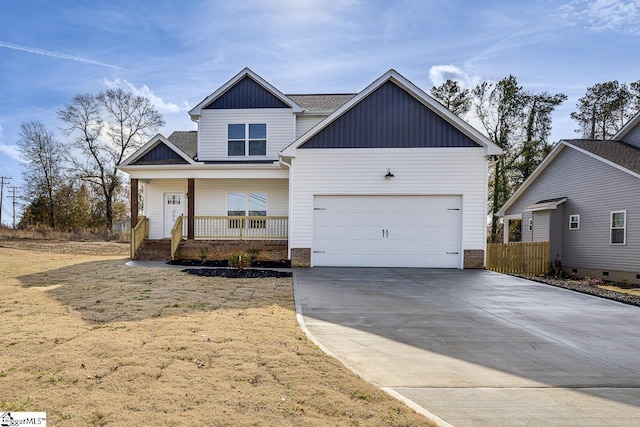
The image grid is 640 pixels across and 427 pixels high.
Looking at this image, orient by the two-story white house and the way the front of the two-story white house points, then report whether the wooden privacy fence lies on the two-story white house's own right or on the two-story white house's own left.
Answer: on the two-story white house's own left

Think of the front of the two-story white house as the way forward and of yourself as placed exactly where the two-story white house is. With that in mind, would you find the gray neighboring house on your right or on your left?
on your left

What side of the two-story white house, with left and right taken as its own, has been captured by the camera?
front

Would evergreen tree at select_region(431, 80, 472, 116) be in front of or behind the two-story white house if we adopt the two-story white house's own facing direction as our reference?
behind
